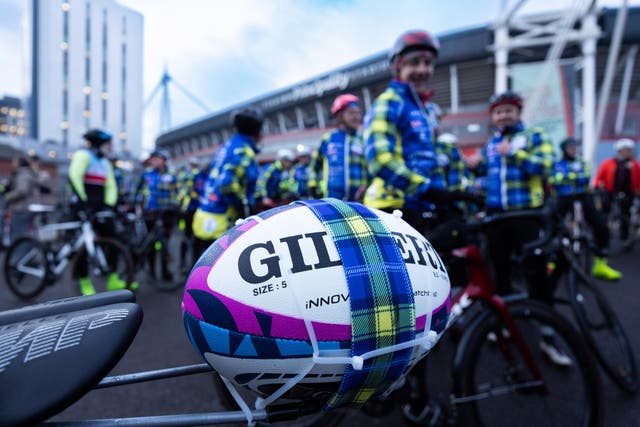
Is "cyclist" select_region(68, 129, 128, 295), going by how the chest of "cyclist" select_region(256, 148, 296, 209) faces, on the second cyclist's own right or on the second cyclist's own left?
on the second cyclist's own right

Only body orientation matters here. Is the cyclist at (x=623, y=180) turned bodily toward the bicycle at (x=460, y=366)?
yes

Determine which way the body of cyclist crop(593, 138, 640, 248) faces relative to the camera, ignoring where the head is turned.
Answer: toward the camera

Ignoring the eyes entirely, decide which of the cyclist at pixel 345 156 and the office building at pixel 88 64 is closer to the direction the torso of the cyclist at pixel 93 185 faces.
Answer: the cyclist

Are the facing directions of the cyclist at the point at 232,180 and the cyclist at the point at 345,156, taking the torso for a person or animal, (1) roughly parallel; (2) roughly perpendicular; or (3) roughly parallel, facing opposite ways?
roughly perpendicular

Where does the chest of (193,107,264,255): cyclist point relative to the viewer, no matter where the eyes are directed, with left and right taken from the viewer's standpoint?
facing away from the viewer and to the right of the viewer

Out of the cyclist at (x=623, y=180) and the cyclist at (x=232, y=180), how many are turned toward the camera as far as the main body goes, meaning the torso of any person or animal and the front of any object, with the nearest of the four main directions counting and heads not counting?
1

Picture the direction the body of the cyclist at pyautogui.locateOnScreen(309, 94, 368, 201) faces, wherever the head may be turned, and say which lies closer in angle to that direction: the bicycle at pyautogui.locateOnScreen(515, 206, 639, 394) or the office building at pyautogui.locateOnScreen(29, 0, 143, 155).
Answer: the bicycle

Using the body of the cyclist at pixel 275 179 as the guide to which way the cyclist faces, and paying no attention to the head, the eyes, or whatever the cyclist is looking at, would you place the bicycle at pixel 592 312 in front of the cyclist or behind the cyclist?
in front

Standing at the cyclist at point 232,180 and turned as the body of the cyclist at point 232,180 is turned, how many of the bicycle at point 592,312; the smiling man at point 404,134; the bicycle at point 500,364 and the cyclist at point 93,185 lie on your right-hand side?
3

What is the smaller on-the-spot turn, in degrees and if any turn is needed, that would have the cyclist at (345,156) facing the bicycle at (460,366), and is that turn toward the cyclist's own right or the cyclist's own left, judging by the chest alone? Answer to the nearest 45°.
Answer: approximately 45° to the cyclist's own right

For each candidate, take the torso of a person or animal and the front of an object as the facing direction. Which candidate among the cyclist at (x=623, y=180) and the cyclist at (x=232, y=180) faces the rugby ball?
the cyclist at (x=623, y=180)

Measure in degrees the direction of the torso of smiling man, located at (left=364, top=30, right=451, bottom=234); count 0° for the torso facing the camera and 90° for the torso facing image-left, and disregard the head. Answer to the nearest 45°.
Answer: approximately 315°

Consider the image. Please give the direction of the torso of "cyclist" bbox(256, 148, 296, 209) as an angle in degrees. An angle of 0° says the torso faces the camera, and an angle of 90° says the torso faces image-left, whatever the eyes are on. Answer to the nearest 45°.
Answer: approximately 315°

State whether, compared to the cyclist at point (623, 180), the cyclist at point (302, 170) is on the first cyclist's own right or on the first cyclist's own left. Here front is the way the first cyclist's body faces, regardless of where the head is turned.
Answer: on the first cyclist's own right
